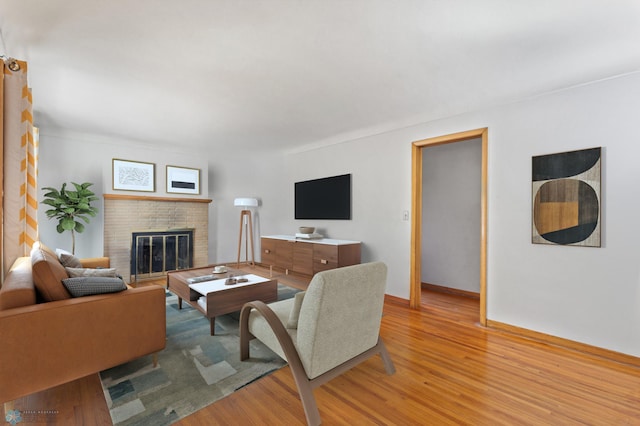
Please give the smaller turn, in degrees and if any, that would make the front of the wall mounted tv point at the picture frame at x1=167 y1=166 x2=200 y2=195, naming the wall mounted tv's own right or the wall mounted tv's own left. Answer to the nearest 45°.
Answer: approximately 45° to the wall mounted tv's own right

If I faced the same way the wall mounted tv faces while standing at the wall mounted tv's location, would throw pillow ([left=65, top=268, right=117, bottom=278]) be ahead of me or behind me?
ahead

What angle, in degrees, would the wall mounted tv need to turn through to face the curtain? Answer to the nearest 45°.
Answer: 0° — it already faces it

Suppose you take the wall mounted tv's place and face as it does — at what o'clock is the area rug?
The area rug is roughly at 11 o'clock from the wall mounted tv.

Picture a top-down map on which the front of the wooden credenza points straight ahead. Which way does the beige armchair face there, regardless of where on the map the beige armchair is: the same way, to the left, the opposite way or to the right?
to the right

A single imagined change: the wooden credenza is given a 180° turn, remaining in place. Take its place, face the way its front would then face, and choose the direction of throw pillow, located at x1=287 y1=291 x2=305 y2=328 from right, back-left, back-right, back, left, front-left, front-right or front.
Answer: back-right

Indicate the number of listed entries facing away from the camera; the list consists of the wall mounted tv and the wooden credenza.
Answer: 0

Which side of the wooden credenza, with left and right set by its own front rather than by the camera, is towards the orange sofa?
front

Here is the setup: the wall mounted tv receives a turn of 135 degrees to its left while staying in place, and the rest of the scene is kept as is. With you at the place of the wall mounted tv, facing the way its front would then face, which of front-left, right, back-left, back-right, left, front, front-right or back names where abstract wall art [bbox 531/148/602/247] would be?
front-right

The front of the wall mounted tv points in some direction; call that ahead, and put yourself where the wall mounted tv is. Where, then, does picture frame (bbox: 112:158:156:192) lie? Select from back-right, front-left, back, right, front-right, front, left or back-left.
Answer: front-right

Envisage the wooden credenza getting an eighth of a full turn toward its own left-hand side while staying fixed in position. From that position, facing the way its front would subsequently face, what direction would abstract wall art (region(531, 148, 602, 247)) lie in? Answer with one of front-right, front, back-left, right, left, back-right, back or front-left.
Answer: front-left

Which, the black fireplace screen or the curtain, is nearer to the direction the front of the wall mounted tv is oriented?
the curtain

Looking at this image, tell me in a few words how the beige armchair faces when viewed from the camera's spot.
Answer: facing away from the viewer and to the left of the viewer
